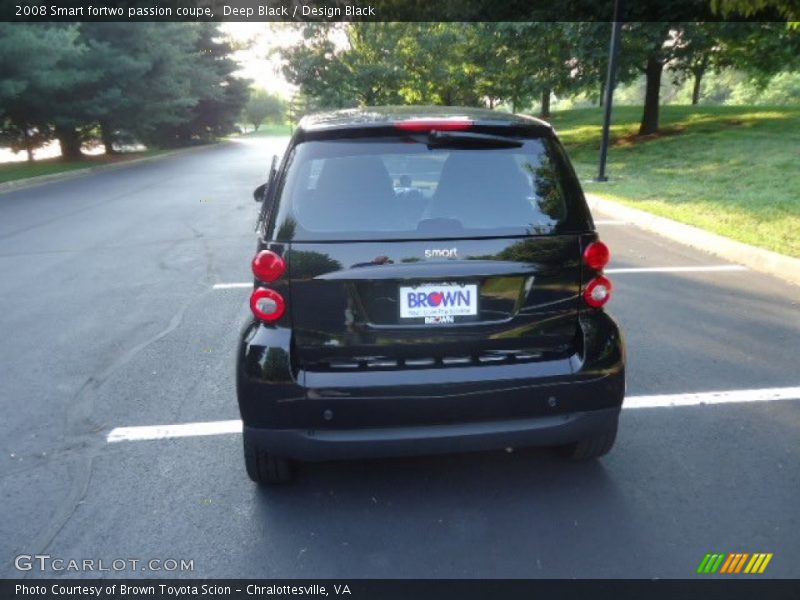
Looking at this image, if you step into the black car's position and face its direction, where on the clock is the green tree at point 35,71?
The green tree is roughly at 11 o'clock from the black car.

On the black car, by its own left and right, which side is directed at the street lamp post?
front

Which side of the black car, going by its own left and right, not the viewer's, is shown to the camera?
back

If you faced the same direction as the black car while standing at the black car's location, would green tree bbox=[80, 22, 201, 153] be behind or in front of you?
in front
